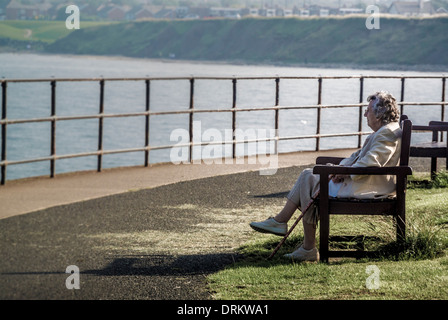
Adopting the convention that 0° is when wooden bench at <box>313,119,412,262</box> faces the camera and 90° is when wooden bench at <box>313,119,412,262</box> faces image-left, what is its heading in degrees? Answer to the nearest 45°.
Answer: approximately 90°

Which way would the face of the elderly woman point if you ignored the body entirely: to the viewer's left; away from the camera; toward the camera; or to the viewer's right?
to the viewer's left

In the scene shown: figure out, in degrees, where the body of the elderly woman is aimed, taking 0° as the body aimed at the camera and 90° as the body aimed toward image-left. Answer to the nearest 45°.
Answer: approximately 90°
